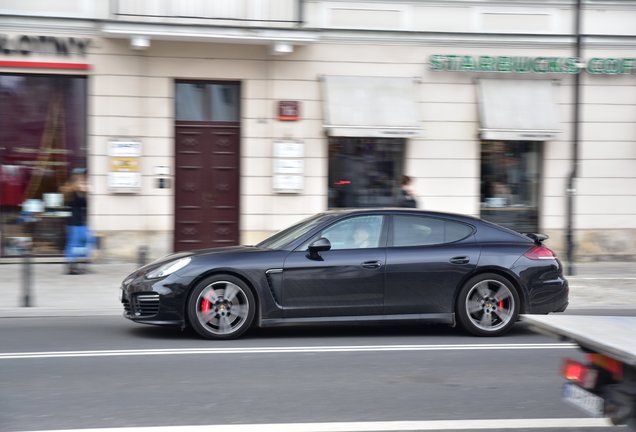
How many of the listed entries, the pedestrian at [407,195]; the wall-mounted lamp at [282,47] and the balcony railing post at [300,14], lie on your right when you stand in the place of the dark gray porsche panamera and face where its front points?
3

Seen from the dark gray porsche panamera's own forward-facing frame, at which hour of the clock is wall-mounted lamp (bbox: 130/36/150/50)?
The wall-mounted lamp is roughly at 2 o'clock from the dark gray porsche panamera.

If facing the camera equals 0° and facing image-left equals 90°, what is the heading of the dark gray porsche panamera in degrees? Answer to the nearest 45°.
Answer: approximately 90°

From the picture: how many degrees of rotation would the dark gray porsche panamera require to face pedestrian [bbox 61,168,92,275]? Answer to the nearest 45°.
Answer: approximately 45° to its right

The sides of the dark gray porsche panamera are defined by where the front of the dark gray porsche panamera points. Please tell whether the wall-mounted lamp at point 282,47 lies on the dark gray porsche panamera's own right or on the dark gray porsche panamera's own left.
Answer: on the dark gray porsche panamera's own right

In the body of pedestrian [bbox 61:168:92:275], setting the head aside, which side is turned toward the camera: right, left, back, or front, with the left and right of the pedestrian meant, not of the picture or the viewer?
left

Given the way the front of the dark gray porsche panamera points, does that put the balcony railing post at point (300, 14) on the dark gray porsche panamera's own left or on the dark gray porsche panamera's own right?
on the dark gray porsche panamera's own right

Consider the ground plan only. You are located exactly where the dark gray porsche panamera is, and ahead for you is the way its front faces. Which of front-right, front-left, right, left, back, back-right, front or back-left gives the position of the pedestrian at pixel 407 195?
right
